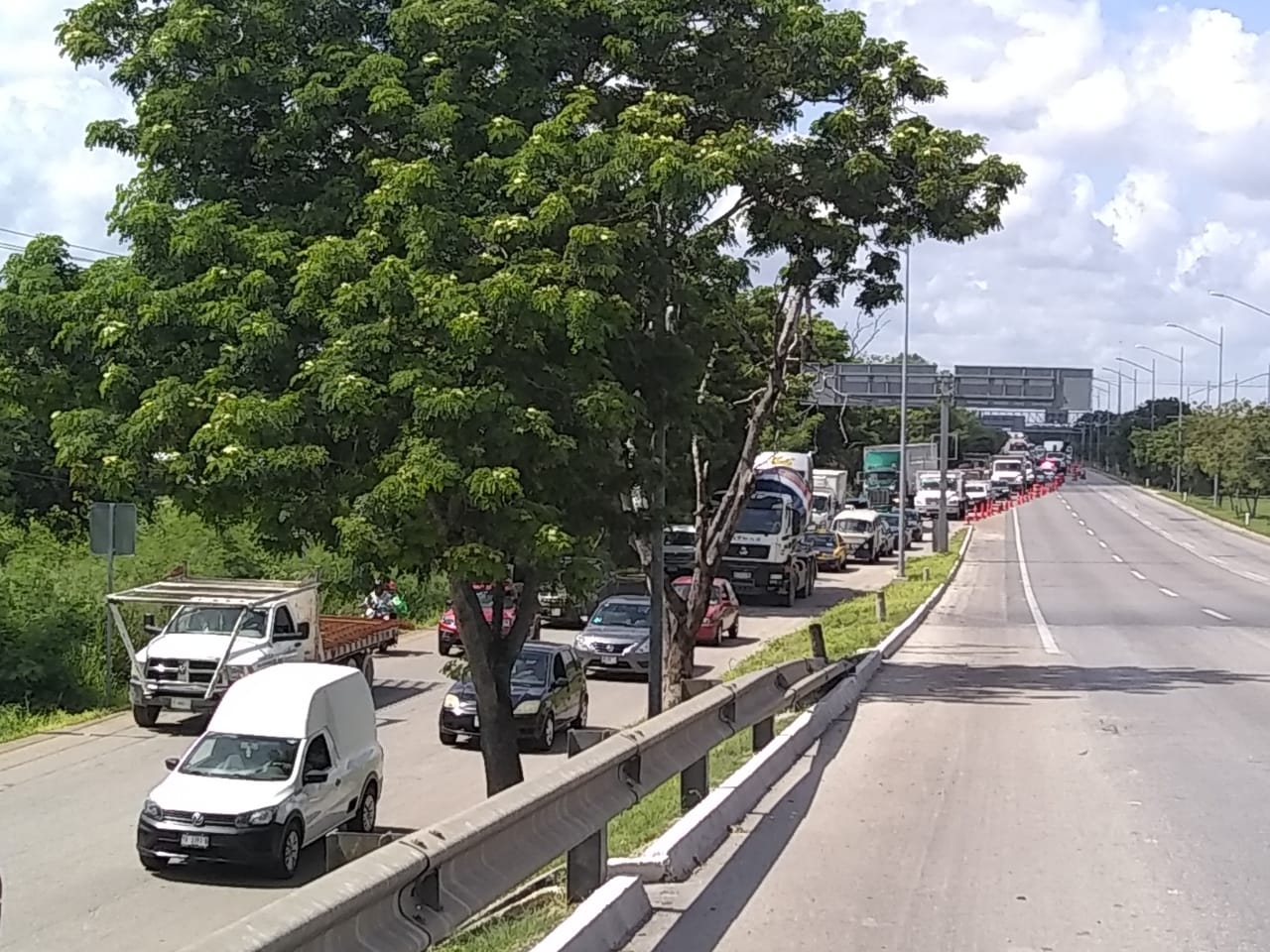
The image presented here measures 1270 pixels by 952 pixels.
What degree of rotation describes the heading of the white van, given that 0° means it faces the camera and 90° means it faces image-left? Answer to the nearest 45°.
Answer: approximately 45°

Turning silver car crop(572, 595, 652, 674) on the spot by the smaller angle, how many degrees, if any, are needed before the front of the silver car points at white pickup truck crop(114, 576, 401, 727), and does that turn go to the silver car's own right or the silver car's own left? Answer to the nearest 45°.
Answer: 0° — it already faces it

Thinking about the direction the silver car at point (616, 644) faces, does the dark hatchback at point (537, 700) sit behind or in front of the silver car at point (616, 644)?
in front

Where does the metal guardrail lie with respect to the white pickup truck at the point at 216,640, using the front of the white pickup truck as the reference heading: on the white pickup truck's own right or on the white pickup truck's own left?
on the white pickup truck's own left

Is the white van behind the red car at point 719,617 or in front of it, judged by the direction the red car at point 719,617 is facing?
in front

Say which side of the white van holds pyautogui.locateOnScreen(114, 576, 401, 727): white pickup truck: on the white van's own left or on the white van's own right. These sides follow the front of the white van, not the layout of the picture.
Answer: on the white van's own right

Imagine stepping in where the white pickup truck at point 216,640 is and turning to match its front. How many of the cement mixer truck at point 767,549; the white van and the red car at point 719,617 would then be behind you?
2

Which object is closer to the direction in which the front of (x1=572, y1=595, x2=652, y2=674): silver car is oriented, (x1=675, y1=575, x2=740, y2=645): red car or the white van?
the white van

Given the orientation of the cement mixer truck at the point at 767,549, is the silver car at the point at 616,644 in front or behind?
in front
